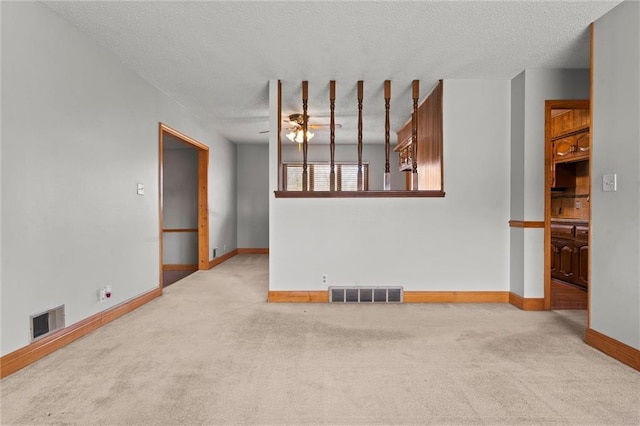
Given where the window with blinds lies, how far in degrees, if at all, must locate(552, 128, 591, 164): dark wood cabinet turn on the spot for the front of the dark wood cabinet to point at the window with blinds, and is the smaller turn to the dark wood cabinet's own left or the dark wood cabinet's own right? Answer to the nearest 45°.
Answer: approximately 45° to the dark wood cabinet's own right

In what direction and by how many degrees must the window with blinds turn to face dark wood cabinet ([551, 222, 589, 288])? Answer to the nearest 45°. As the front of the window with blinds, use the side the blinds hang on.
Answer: approximately 45° to its left

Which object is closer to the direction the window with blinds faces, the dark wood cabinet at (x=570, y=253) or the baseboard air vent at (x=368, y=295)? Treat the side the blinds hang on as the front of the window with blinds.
the baseboard air vent

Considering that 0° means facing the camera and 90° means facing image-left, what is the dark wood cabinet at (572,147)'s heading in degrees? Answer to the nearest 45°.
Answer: approximately 45°

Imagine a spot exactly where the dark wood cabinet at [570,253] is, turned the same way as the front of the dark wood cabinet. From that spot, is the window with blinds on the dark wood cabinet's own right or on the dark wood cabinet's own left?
on the dark wood cabinet's own right

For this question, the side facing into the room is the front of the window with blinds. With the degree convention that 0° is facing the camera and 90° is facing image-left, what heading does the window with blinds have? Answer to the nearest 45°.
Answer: approximately 0°
